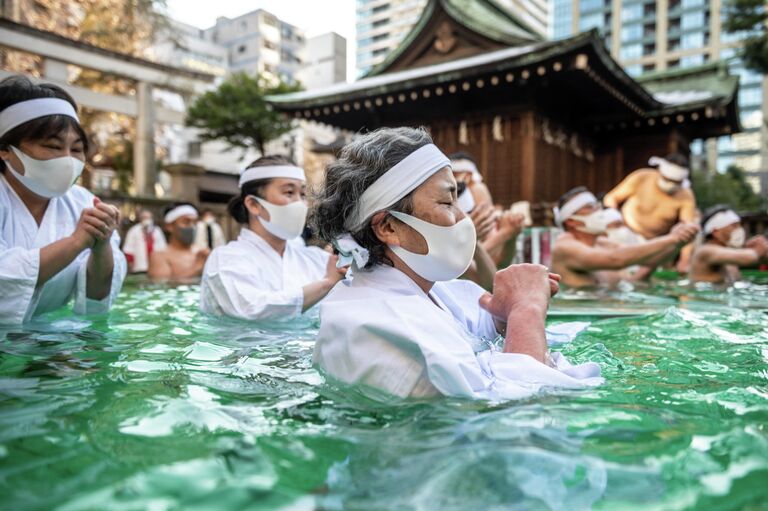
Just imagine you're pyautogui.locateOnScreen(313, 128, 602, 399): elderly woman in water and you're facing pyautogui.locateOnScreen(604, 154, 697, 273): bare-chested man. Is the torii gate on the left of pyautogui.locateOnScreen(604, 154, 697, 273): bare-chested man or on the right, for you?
left

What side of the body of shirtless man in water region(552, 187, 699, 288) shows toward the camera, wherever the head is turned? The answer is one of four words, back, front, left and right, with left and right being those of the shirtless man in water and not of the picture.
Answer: right

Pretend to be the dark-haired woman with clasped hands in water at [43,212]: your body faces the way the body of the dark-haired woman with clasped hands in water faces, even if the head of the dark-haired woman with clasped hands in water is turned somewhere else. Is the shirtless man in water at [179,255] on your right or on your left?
on your left

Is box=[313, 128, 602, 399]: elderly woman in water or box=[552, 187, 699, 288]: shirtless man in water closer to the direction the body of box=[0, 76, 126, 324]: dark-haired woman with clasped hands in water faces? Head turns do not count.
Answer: the elderly woman in water

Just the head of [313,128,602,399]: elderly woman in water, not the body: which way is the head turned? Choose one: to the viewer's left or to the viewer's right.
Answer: to the viewer's right

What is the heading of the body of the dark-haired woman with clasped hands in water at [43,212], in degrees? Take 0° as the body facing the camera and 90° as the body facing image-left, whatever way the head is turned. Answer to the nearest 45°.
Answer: approximately 315°

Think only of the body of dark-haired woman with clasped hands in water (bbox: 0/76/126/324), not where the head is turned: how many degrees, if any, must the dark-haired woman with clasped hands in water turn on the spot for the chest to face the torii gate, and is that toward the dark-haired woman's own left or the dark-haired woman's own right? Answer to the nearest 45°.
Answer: approximately 135° to the dark-haired woman's own left

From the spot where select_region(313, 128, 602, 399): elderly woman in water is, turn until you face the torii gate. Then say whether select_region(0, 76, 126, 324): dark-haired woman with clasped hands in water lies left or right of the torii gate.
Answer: left

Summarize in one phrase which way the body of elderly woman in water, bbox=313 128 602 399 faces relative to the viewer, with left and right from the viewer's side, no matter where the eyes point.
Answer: facing to the right of the viewer

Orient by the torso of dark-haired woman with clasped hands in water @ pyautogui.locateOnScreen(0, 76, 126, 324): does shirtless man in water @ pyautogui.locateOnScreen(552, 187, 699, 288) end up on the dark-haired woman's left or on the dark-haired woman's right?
on the dark-haired woman's left
